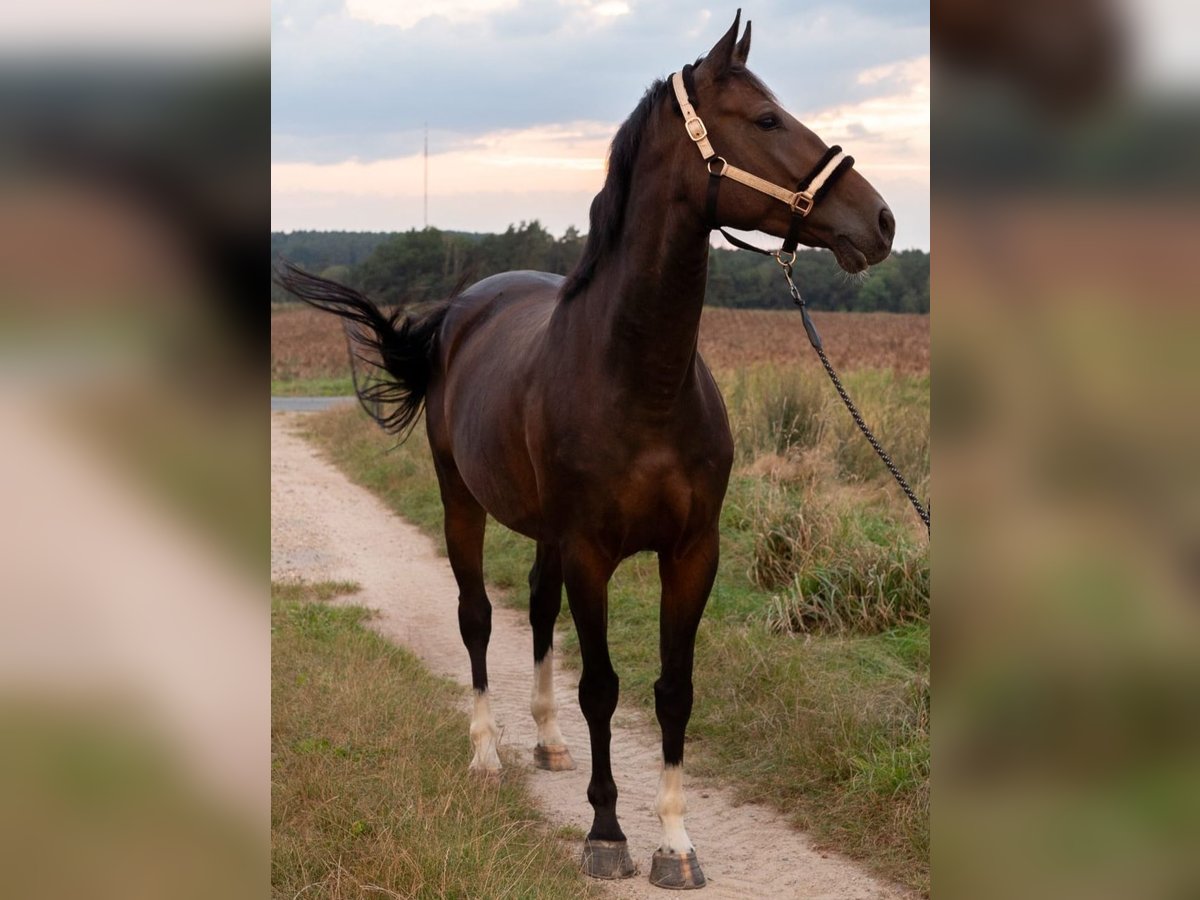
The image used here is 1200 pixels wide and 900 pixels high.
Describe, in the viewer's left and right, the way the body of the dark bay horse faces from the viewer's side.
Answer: facing the viewer and to the right of the viewer
